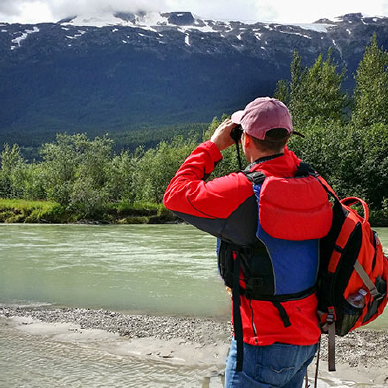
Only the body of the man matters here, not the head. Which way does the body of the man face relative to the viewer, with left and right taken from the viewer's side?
facing away from the viewer and to the left of the viewer

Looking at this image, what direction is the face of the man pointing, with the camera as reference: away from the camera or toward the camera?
away from the camera

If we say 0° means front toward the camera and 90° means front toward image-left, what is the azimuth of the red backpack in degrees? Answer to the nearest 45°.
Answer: approximately 270°
